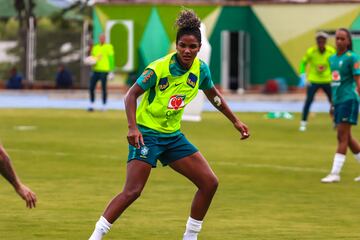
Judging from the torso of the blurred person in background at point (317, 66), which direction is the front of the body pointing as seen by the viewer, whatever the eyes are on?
toward the camera

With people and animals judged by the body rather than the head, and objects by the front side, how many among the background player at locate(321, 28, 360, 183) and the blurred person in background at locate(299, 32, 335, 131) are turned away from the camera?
0

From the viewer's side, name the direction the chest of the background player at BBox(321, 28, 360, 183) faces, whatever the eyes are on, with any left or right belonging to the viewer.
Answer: facing the viewer and to the left of the viewer

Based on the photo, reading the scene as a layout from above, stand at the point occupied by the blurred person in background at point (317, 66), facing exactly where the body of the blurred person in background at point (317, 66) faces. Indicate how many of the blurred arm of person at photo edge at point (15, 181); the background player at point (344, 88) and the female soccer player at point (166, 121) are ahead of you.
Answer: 3

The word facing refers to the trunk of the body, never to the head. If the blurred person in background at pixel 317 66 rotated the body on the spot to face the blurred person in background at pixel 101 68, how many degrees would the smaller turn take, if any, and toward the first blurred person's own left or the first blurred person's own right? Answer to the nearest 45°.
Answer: approximately 135° to the first blurred person's own right

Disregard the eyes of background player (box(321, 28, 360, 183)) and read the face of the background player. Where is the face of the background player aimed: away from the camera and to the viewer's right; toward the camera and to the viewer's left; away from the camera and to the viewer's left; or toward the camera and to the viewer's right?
toward the camera and to the viewer's left

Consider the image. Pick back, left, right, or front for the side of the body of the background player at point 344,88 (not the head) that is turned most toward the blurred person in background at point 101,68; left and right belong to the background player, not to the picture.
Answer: right

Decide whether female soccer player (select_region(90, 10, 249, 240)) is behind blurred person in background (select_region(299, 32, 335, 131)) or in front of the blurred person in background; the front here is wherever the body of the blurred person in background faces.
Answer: in front

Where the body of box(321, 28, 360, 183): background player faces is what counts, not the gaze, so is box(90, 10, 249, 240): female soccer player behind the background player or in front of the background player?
in front

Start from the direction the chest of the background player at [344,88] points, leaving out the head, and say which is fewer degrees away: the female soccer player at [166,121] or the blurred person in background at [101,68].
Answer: the female soccer player

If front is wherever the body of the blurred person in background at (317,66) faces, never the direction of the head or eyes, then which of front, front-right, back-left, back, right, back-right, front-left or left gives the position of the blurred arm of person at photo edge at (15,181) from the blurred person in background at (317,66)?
front

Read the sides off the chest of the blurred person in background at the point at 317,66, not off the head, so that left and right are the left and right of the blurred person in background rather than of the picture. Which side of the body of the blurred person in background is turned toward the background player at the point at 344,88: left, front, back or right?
front
